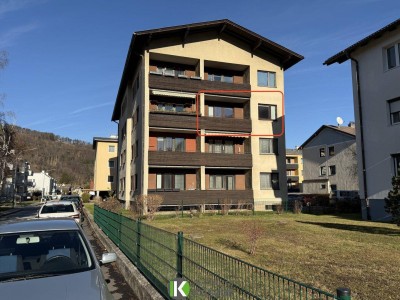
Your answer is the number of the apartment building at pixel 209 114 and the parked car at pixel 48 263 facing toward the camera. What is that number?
2

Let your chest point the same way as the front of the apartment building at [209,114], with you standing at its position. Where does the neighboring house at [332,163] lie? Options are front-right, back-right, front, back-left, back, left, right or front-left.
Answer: back-left

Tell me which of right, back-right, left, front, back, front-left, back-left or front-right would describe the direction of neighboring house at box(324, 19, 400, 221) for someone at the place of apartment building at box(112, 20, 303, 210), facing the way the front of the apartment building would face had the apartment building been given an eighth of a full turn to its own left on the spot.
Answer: front

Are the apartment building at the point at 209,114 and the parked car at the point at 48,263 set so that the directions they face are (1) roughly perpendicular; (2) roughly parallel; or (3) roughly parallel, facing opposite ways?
roughly parallel

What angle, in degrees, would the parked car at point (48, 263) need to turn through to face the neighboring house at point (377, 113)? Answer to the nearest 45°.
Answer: approximately 135° to its left

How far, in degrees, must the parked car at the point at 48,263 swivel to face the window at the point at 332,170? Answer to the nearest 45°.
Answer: approximately 135° to its left

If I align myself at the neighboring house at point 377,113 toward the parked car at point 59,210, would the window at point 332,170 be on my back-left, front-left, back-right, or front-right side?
back-right

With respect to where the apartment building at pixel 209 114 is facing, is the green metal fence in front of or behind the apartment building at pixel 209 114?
in front

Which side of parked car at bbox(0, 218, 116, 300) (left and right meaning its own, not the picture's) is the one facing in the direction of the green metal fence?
left

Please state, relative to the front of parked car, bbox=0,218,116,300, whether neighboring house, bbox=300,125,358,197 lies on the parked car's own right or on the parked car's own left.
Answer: on the parked car's own left

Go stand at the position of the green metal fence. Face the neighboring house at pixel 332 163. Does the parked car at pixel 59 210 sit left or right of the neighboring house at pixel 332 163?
left

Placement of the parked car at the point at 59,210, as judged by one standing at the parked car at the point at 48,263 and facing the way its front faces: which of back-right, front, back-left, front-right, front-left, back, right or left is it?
back

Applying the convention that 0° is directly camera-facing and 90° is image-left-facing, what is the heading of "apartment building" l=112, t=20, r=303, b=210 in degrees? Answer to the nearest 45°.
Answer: approximately 0°

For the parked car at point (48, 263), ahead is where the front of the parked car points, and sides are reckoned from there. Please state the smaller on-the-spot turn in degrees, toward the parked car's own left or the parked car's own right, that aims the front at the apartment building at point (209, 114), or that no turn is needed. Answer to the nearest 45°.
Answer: approximately 135° to the parked car's own left

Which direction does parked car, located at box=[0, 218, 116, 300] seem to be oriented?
toward the camera
